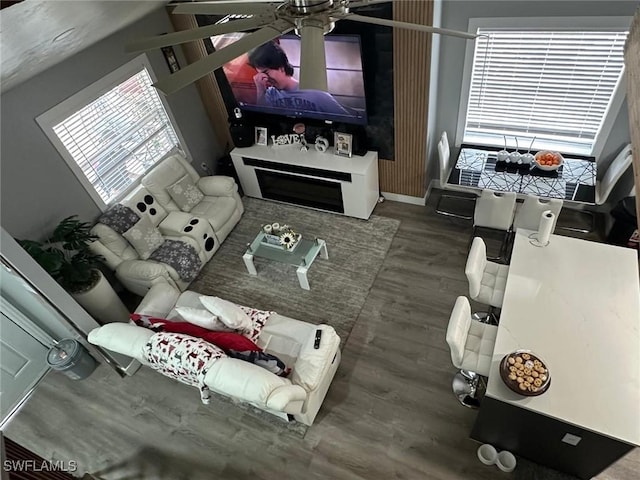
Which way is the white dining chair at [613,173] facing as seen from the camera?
to the viewer's left

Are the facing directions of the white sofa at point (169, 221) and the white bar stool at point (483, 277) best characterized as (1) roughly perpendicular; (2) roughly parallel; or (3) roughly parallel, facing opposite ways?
roughly parallel

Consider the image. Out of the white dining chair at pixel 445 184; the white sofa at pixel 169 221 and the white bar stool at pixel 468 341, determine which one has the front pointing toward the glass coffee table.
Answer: the white sofa

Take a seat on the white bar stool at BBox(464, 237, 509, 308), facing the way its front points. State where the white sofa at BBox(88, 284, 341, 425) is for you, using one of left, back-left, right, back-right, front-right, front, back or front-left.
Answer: back-right

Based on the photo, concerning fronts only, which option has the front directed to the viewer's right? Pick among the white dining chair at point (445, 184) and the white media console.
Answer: the white dining chair

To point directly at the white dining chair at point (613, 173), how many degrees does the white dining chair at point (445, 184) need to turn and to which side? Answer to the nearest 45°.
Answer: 0° — it already faces it

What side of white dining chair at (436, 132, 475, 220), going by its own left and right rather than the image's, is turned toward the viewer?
right

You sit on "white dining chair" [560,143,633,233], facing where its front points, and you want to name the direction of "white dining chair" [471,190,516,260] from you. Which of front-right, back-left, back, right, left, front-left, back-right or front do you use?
front-left

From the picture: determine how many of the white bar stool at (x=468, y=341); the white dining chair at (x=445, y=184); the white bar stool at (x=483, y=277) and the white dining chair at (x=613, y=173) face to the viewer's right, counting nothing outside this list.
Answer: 3

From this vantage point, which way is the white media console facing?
toward the camera

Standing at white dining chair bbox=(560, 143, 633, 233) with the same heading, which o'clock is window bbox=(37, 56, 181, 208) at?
The window is roughly at 11 o'clock from the white dining chair.

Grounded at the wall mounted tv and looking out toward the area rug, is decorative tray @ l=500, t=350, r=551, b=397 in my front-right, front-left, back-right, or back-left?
front-left

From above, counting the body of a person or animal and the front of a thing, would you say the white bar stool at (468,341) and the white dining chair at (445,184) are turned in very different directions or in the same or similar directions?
same or similar directions

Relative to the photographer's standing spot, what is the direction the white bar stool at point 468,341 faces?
facing to the right of the viewer

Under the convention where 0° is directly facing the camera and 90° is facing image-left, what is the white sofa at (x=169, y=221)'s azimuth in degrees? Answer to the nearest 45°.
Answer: approximately 315°

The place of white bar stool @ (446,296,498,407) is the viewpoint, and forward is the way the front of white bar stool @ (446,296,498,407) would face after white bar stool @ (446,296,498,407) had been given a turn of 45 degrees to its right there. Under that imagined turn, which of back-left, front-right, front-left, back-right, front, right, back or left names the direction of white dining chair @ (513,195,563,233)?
back-left

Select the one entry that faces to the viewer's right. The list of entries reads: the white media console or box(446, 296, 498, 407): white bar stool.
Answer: the white bar stool

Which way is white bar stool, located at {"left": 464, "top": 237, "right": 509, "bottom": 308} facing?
to the viewer's right

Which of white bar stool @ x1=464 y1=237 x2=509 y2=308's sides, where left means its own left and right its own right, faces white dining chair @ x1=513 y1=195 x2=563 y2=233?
left

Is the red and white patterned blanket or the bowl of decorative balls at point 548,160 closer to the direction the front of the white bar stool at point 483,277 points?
the bowl of decorative balls

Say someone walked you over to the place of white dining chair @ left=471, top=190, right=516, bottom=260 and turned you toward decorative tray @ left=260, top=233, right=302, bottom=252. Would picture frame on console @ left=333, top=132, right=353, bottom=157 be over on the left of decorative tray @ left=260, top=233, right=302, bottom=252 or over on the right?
right
